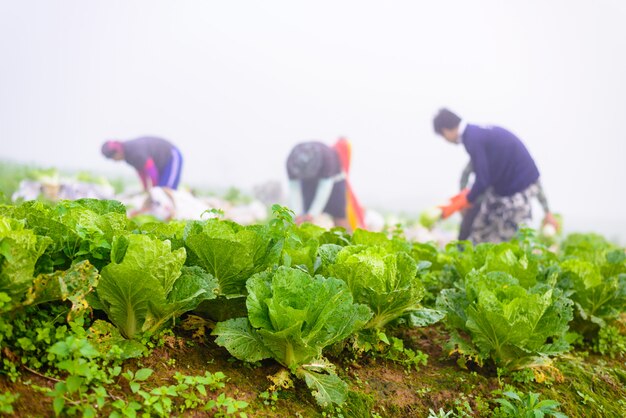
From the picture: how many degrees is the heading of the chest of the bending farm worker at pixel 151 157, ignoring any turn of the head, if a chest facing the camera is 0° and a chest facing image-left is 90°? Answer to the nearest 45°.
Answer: approximately 90°

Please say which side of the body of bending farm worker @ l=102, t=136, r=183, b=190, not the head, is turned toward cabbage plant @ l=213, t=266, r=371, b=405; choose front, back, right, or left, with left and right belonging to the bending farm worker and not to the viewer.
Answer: left

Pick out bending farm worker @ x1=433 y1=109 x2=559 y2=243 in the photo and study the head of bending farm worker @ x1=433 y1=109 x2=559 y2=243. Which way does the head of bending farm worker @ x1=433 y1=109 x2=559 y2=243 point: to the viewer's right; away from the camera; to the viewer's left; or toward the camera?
to the viewer's left

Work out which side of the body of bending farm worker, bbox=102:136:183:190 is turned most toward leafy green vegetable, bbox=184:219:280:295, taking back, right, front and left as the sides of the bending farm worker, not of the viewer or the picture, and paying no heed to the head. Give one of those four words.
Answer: left

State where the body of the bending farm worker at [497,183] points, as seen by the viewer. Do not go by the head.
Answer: to the viewer's left

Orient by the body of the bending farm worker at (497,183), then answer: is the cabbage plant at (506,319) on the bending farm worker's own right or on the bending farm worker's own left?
on the bending farm worker's own left

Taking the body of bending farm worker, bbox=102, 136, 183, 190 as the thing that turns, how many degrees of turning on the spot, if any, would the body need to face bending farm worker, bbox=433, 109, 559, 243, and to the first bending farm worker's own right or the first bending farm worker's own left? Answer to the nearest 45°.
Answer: approximately 180°

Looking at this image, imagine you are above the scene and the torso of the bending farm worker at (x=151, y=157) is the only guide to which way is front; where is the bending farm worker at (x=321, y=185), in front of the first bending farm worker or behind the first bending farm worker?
behind

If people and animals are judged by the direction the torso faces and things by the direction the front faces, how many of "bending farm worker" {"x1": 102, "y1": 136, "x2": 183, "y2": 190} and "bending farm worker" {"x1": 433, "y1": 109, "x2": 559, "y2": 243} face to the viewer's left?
2

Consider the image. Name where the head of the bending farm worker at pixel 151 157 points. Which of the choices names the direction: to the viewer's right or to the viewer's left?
to the viewer's left

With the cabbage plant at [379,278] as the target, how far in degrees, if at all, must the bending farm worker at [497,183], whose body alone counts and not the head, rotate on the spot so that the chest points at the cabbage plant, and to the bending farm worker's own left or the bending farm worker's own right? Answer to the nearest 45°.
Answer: approximately 90° to the bending farm worker's own left
